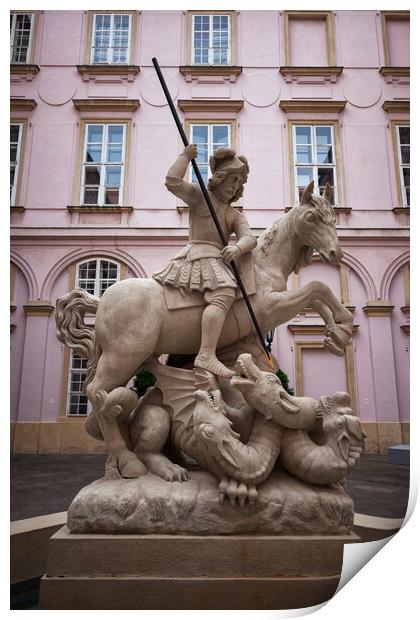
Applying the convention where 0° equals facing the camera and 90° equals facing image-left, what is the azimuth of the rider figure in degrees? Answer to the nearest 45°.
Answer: approximately 315°

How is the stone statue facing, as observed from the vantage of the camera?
facing to the right of the viewer
